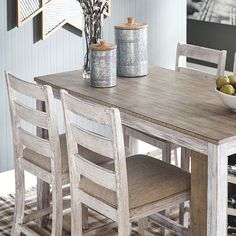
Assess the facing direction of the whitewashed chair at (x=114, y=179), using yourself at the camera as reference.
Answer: facing away from the viewer and to the right of the viewer

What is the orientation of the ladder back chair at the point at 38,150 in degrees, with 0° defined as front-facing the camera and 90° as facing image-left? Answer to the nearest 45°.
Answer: approximately 225°

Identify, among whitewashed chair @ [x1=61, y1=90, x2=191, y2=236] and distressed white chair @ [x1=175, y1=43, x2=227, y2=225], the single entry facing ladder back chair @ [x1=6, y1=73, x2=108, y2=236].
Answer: the distressed white chair

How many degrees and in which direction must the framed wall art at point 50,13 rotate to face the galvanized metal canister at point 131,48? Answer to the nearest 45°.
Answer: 0° — it already faces it

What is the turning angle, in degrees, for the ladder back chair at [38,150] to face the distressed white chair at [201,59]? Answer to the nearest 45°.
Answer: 0° — it already faces it

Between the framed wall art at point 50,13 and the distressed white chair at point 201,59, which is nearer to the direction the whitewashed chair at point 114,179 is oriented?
the distressed white chair

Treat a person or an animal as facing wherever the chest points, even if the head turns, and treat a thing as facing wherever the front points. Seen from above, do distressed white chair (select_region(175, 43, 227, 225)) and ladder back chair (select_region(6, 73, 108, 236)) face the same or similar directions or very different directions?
very different directions

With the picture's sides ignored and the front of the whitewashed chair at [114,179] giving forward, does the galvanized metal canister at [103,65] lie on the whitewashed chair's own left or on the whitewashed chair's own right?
on the whitewashed chair's own left

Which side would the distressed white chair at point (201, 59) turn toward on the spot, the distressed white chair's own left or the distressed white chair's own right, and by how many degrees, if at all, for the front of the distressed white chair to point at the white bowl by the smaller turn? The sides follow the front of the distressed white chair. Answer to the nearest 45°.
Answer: approximately 45° to the distressed white chair's own left
